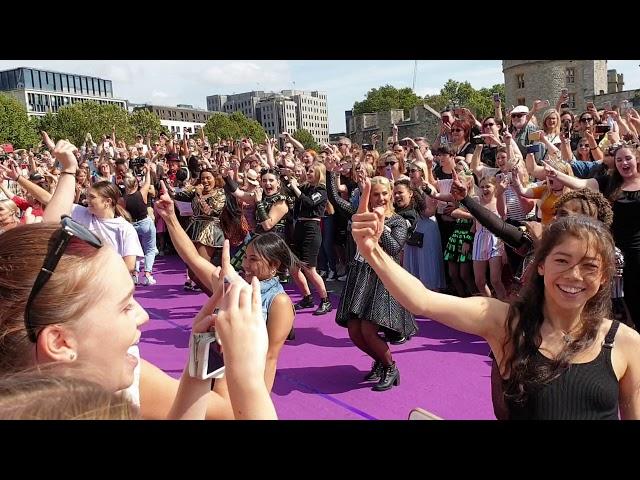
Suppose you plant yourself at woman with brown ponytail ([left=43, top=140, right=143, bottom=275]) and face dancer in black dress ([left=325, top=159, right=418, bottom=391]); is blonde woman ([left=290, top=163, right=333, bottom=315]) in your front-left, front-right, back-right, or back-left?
front-left

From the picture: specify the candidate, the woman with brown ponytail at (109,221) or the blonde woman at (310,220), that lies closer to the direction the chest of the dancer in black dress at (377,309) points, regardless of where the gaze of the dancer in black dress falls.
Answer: the woman with brown ponytail

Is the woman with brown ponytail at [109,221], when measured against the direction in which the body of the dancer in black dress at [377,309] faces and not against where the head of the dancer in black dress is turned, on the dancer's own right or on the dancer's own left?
on the dancer's own right

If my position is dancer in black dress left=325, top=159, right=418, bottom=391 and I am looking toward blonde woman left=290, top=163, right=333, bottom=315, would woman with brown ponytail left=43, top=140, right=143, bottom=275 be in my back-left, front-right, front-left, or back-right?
front-left

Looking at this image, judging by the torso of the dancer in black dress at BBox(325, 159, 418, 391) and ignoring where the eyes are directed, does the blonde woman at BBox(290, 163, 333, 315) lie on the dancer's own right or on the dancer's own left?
on the dancer's own right

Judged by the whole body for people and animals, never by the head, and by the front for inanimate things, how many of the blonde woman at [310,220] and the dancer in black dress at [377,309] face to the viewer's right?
0

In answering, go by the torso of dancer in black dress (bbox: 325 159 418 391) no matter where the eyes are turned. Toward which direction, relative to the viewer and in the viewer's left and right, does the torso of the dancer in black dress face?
facing the viewer and to the left of the viewer

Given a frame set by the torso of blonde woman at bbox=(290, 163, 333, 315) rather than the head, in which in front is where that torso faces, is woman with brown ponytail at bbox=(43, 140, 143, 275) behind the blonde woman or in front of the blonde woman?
in front
